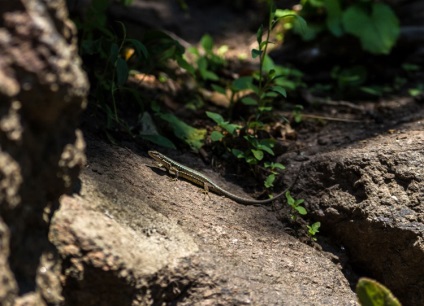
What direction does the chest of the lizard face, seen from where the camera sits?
to the viewer's left

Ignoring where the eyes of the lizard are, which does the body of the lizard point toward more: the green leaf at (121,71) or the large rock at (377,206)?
the green leaf

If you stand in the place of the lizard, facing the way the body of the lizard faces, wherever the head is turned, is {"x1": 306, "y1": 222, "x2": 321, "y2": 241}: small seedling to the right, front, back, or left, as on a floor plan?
back

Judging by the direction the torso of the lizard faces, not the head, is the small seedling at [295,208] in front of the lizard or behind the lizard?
behind

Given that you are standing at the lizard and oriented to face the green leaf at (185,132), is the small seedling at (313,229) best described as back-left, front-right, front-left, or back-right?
back-right

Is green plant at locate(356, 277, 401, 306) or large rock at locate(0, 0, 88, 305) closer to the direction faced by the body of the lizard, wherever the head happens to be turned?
the large rock

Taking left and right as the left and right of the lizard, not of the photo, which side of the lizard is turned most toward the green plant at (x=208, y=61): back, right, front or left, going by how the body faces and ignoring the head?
right

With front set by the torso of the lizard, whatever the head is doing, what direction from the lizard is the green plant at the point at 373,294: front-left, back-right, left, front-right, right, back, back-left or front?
back-left

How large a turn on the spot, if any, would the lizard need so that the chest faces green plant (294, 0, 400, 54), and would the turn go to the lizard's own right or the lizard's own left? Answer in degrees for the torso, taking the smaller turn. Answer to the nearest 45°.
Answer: approximately 135° to the lizard's own right

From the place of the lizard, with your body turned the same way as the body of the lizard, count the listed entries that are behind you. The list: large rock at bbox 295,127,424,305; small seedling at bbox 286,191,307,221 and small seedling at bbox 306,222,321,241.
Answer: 3
